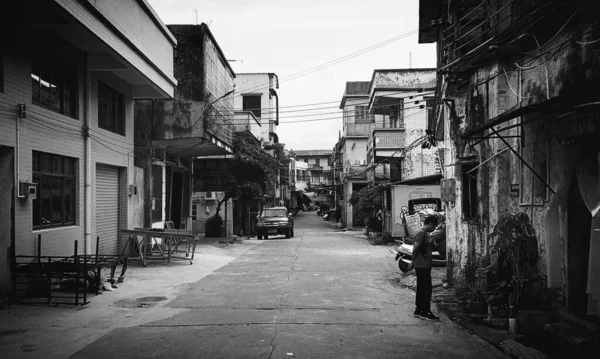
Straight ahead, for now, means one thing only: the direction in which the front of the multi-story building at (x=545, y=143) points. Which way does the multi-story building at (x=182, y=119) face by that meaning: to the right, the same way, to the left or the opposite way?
the opposite way

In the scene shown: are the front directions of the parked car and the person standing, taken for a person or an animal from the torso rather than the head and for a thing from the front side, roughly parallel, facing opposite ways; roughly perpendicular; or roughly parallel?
roughly perpendicular

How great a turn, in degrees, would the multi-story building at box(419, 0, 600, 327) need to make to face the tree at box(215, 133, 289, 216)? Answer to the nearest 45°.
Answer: approximately 90° to its right

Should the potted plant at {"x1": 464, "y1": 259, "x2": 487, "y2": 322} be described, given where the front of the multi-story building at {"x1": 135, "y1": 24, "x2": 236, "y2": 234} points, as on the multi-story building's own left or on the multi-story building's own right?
on the multi-story building's own right

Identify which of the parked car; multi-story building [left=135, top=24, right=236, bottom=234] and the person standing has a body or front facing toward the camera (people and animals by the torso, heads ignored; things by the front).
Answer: the parked car

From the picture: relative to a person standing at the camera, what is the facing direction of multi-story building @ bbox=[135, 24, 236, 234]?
facing to the right of the viewer

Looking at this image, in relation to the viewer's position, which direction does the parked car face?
facing the viewer

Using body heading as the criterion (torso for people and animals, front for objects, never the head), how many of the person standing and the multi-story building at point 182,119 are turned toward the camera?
0

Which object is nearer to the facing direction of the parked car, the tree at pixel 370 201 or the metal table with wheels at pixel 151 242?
the metal table with wheels

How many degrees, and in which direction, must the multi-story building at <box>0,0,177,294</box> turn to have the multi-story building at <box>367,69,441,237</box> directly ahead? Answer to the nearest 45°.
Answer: approximately 90° to its left
